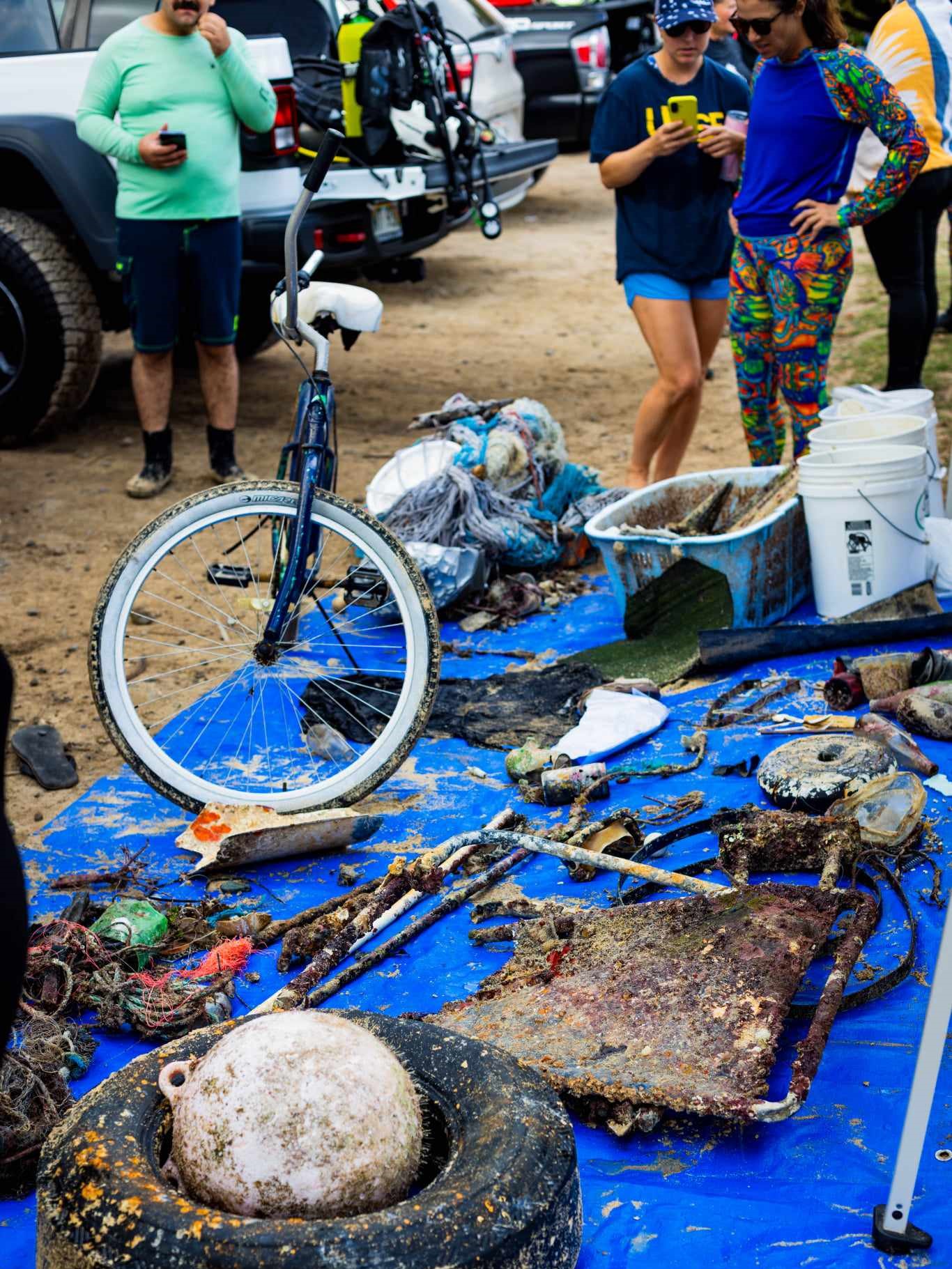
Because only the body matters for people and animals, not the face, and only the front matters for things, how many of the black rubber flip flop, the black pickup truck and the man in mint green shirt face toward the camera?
1

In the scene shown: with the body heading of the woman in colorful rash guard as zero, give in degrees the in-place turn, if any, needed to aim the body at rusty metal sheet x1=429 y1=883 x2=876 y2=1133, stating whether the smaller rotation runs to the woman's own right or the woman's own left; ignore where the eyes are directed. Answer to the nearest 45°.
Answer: approximately 45° to the woman's own left

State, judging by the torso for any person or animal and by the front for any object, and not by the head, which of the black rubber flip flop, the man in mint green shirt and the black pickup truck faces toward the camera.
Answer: the man in mint green shirt

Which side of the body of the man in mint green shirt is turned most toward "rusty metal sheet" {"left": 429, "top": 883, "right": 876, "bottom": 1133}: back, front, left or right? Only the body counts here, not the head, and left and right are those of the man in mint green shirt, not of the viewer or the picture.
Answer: front

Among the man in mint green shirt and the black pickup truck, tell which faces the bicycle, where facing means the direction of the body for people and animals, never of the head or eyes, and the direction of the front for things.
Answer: the man in mint green shirt

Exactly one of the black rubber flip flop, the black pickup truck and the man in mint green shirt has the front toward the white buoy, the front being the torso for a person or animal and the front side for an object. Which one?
the man in mint green shirt

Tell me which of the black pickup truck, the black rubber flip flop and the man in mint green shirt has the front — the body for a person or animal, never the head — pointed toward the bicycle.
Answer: the man in mint green shirt

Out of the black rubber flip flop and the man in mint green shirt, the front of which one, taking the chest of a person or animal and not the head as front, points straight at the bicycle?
the man in mint green shirt

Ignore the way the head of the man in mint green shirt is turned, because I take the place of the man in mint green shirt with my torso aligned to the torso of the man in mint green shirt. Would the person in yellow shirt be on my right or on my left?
on my left

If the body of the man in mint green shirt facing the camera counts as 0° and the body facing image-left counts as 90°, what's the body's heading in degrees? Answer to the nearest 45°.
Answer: approximately 0°
